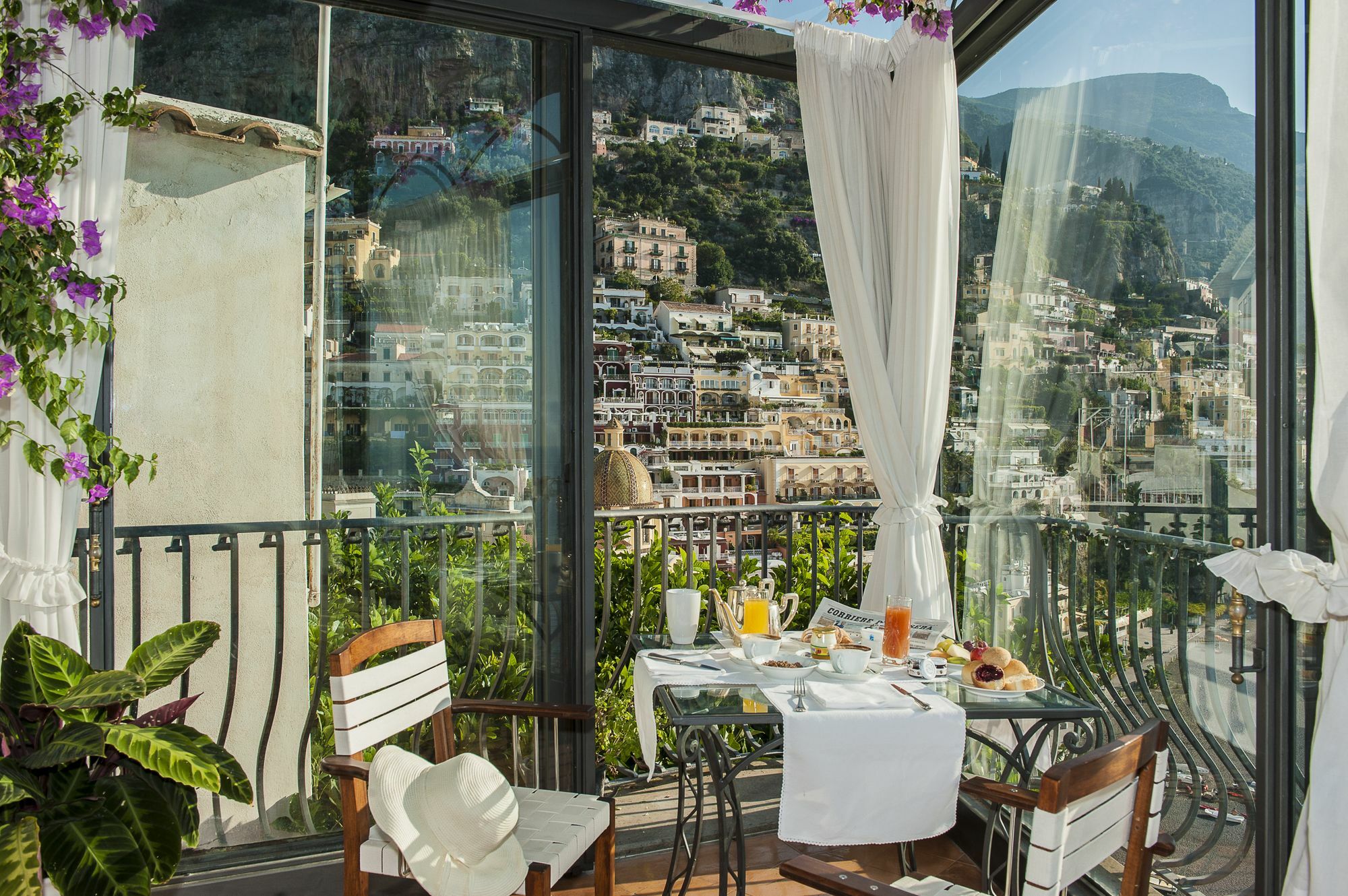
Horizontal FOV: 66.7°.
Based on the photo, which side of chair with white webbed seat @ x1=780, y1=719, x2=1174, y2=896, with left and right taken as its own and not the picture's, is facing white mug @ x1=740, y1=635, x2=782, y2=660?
front

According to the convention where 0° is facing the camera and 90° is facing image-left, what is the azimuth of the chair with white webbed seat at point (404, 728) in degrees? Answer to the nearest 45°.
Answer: approximately 315°

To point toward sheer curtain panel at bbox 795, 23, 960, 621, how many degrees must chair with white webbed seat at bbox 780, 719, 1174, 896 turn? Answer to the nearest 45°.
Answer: approximately 45° to its right

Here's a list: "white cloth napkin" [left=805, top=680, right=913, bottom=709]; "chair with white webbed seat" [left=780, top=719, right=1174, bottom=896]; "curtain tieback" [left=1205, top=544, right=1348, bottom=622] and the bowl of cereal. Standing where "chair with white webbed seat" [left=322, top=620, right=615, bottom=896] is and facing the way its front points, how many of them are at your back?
0

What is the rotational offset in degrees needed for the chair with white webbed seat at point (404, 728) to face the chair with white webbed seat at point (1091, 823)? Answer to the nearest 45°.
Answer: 0° — it already faces it

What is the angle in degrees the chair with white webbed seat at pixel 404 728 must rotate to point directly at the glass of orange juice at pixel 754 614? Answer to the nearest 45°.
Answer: approximately 45° to its left

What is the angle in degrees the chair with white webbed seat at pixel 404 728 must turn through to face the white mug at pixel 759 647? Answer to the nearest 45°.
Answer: approximately 45° to its left

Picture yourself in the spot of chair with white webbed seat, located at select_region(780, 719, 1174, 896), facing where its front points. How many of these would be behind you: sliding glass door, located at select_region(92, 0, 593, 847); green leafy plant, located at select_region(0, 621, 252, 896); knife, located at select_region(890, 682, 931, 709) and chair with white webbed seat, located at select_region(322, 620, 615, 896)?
0

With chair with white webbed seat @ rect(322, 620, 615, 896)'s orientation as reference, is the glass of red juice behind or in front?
in front

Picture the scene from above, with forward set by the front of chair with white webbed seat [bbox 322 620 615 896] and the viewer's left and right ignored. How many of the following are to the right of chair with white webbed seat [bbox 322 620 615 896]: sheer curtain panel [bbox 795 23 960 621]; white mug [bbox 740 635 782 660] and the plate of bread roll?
0

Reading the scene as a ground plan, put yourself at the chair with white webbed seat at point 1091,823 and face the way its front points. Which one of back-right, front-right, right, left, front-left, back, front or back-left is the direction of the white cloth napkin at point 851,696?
front

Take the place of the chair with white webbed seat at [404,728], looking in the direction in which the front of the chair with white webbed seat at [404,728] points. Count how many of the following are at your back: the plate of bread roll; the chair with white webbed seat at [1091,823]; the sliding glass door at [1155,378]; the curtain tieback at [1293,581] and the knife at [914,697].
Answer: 0

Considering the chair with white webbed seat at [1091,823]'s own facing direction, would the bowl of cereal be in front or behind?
in front

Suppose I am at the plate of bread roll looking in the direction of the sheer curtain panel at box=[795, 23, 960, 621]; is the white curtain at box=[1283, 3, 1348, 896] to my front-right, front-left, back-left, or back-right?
back-right

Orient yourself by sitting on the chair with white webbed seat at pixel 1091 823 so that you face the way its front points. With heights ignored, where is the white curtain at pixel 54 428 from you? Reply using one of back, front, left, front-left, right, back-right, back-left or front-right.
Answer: front-left

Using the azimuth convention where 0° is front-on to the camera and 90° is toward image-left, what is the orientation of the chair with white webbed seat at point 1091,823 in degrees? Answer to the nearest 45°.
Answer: approximately 135°

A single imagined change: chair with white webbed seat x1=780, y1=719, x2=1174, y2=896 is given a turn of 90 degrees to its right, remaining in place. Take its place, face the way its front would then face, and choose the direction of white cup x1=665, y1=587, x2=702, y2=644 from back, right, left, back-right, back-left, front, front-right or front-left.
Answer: left

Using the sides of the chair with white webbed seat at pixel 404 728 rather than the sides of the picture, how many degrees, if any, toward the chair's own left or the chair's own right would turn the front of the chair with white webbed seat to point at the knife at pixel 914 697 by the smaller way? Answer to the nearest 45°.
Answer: approximately 45° to the chair's own left
